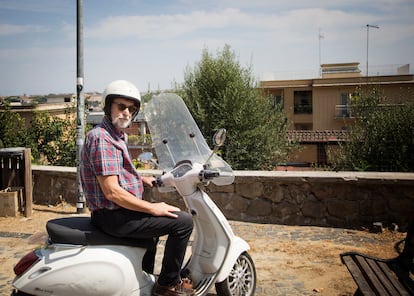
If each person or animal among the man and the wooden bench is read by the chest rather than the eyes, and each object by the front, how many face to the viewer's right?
1

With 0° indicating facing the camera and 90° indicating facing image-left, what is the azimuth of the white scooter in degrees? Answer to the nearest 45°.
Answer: approximately 225°

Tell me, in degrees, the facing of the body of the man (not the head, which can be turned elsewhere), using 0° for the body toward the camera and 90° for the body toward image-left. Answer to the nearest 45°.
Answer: approximately 270°

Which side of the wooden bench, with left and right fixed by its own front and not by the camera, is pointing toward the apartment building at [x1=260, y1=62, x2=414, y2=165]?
right

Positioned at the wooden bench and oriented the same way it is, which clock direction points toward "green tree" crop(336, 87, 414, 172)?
The green tree is roughly at 3 o'clock from the wooden bench.

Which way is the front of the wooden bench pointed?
to the viewer's left

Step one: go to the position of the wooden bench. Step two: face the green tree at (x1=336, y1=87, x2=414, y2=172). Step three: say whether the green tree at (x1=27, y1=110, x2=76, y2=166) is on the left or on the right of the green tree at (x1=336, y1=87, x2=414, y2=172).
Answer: left

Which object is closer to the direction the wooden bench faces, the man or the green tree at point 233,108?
the man

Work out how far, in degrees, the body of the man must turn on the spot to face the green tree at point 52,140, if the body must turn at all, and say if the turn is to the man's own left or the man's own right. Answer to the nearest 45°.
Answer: approximately 90° to the man's own left

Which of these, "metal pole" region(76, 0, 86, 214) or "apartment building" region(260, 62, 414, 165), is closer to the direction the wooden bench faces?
the metal pole
